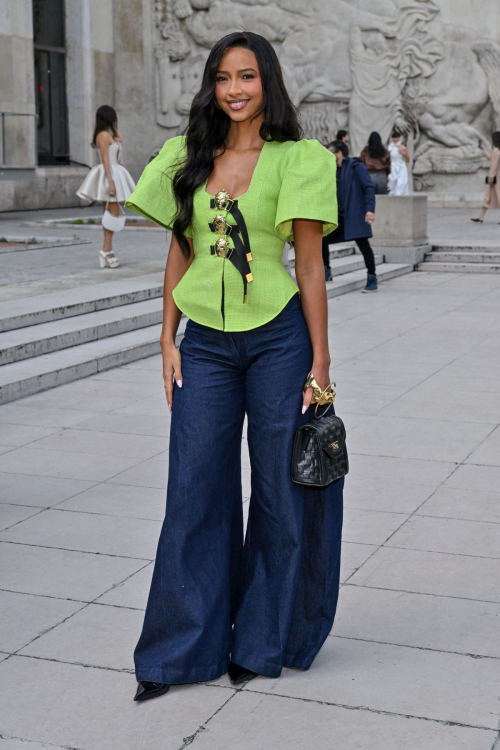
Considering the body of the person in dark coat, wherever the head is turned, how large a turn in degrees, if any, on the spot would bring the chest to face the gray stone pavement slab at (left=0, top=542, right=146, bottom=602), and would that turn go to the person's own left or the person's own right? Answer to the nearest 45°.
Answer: approximately 90° to the person's own left

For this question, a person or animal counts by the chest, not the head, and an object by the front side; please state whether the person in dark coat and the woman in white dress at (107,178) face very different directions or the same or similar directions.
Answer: very different directions

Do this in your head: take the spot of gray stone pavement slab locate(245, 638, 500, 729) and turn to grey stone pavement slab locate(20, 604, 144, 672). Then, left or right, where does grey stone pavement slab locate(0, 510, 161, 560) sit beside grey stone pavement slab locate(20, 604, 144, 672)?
right

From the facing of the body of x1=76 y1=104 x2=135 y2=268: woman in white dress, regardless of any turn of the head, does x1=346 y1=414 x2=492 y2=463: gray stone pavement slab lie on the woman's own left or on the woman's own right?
on the woman's own right

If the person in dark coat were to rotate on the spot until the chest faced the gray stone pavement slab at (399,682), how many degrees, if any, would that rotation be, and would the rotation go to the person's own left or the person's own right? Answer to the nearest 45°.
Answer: approximately 90° to the person's own left

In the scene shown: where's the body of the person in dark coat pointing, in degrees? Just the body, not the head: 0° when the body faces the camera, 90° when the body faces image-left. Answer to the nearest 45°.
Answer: approximately 90°
